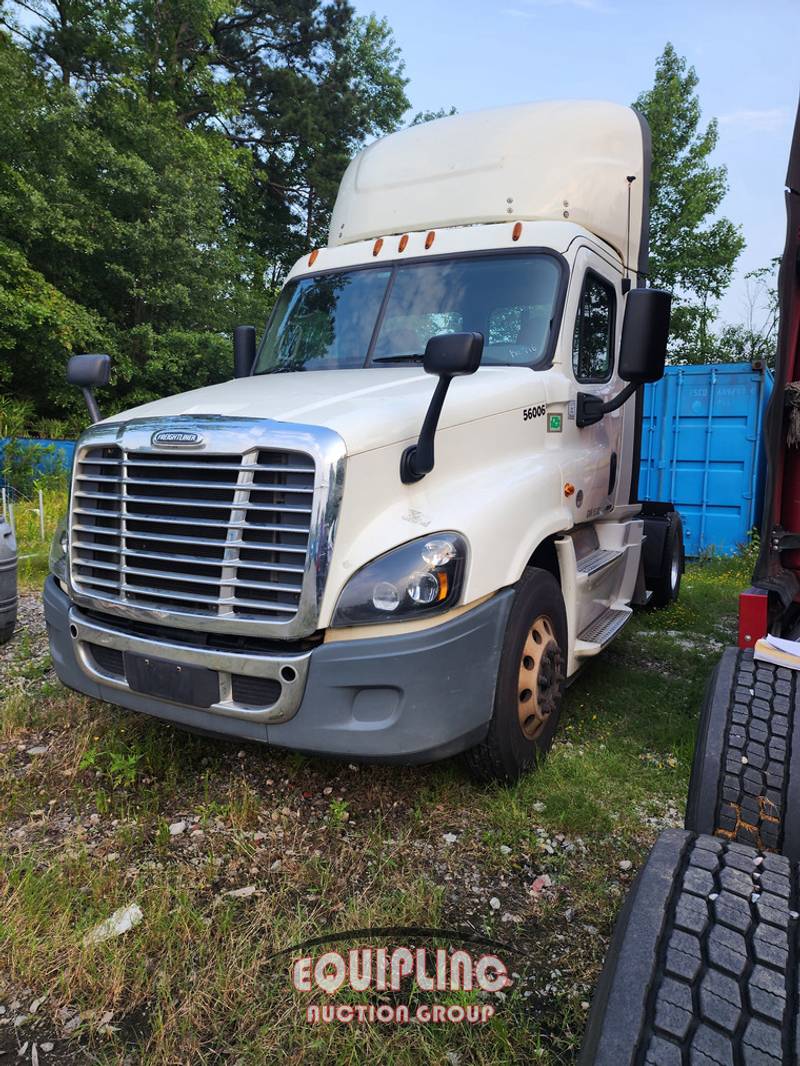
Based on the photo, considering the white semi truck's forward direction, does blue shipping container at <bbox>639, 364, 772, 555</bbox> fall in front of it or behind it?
behind

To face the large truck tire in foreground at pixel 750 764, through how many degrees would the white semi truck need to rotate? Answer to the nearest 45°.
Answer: approximately 90° to its left

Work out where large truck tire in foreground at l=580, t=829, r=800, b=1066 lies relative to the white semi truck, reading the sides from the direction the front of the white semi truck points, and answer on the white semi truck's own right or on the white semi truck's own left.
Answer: on the white semi truck's own left

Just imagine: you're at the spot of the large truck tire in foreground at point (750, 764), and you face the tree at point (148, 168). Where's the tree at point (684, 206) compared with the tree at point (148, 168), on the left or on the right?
right

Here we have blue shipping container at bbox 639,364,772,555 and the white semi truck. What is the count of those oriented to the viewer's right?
0

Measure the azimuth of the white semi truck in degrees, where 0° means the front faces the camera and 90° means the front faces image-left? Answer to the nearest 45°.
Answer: approximately 45°

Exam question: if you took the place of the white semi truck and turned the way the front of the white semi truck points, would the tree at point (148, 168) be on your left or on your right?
on your right

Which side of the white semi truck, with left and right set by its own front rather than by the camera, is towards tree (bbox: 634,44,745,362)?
back
